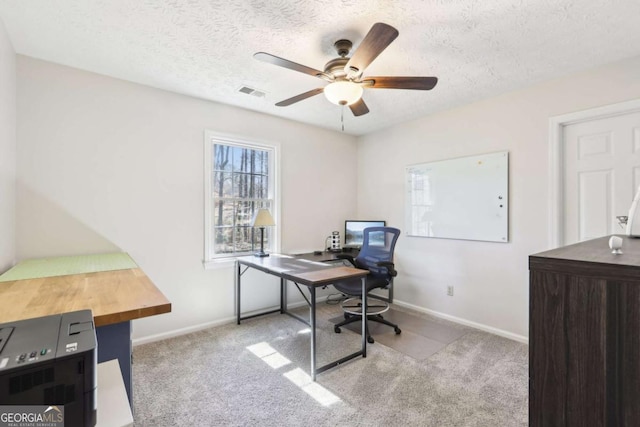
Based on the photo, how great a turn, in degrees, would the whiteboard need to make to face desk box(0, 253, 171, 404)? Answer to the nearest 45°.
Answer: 0° — it already faces it

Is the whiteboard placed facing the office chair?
yes

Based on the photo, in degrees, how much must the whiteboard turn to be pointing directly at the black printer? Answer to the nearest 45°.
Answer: approximately 45° to its left

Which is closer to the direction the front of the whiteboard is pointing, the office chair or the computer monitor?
the office chair

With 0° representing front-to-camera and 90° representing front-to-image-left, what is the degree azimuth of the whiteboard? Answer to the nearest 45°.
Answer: approximately 45°

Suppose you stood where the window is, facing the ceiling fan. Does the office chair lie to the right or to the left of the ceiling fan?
left
